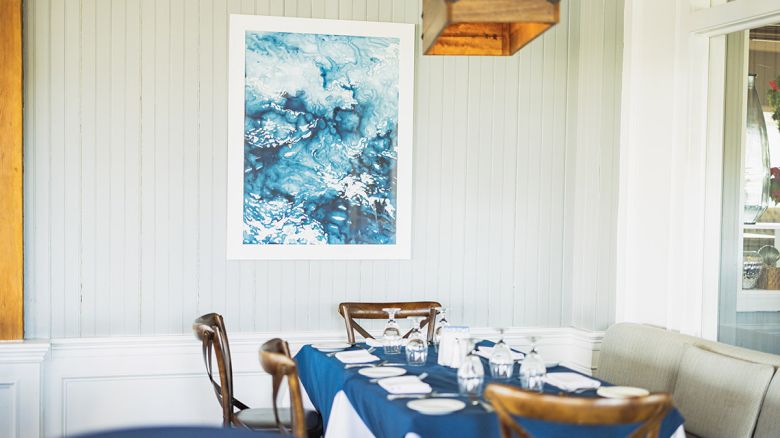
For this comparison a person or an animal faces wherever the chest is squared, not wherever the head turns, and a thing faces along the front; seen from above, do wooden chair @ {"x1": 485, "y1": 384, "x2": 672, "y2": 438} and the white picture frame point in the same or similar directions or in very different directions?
very different directions

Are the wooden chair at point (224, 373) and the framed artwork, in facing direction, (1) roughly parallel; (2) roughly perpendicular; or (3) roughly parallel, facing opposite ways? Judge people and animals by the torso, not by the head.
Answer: roughly perpendicular

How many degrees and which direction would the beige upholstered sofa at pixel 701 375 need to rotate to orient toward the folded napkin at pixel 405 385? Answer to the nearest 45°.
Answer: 0° — it already faces it

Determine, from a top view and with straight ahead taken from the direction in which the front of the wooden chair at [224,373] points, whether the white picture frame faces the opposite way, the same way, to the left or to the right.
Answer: to the right

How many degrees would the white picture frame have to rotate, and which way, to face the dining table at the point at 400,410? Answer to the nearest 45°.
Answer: approximately 45° to its left

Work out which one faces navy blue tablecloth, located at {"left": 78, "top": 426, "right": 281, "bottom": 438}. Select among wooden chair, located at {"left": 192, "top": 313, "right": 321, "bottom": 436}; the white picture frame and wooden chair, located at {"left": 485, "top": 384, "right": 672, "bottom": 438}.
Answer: the white picture frame

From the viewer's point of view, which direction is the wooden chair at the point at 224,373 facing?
to the viewer's right

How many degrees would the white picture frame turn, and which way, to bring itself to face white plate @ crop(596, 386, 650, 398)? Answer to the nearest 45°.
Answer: approximately 45° to its left

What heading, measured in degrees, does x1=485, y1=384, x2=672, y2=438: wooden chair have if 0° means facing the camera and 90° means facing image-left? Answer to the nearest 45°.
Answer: approximately 180°

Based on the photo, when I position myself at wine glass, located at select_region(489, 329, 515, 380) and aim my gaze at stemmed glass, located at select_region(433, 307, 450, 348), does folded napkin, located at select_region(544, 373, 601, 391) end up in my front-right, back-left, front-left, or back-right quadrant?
back-right

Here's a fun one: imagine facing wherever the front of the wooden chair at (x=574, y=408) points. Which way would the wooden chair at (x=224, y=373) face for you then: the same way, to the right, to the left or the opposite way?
to the right
